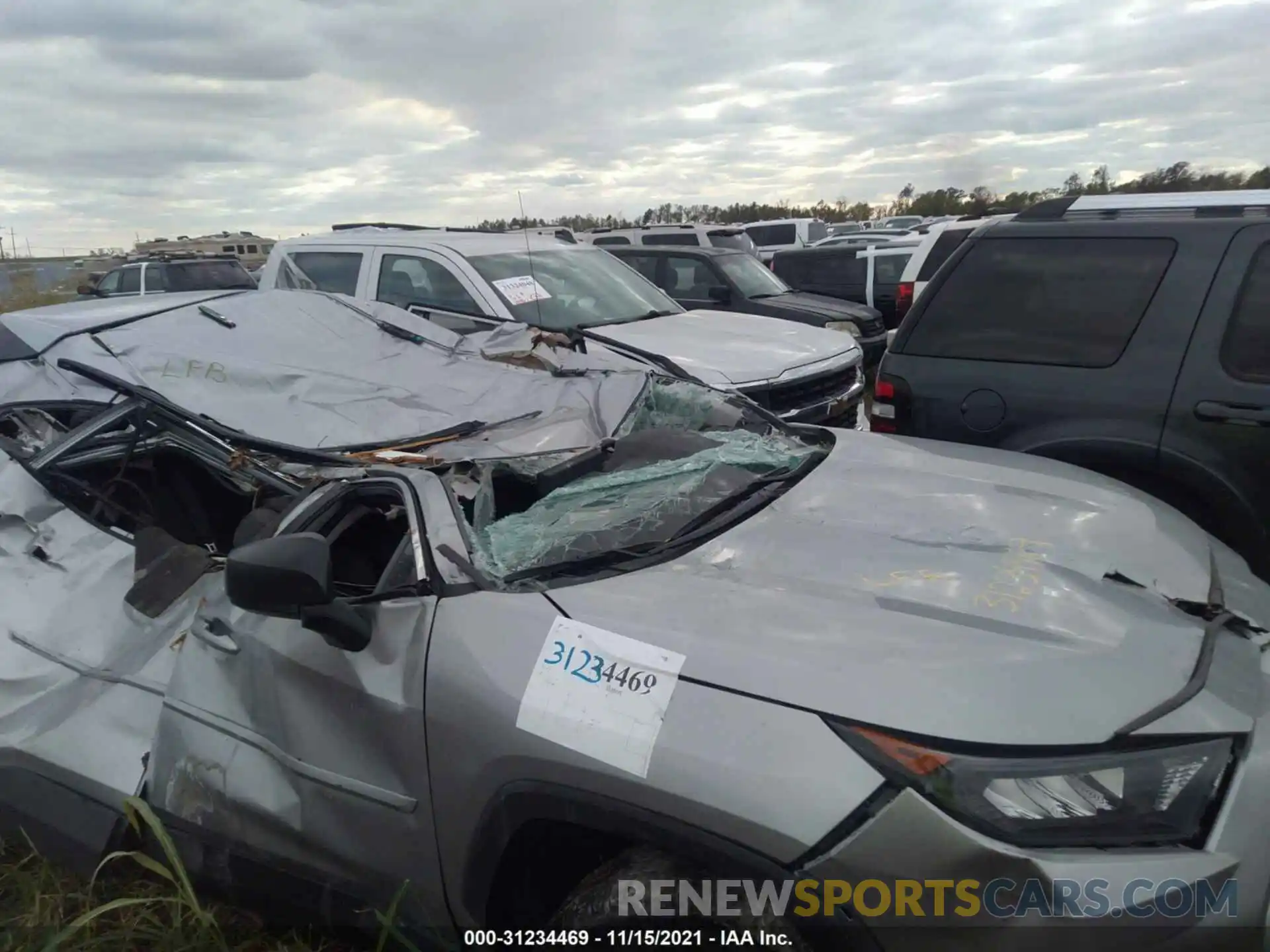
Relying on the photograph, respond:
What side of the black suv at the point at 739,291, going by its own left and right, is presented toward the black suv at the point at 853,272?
left

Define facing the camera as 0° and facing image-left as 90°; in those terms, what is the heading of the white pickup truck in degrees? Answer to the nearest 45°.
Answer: approximately 315°

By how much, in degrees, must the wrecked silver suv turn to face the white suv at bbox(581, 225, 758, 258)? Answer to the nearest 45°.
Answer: approximately 135° to its left

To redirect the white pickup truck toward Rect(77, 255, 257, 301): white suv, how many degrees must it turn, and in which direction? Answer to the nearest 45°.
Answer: approximately 180°

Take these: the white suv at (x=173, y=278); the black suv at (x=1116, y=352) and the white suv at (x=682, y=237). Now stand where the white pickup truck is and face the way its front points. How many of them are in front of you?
1

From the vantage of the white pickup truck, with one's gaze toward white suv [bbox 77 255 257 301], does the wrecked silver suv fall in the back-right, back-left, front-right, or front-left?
back-left
